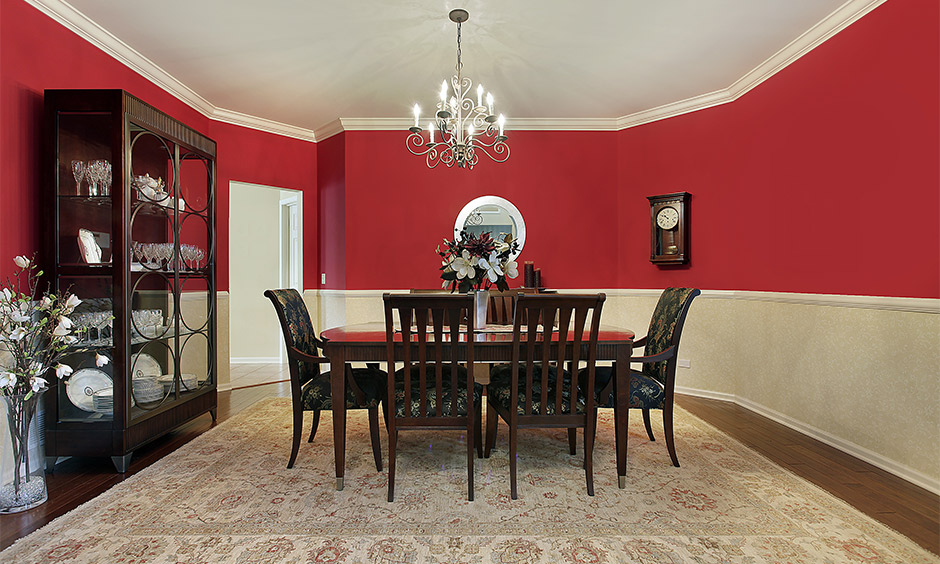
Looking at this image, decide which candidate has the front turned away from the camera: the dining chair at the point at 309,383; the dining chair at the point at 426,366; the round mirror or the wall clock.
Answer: the dining chair at the point at 426,366

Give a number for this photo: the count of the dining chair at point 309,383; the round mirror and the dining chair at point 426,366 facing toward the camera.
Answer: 1

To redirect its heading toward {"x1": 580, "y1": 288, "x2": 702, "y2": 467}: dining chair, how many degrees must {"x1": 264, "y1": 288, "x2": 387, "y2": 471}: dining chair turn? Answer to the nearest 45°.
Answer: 0° — it already faces it

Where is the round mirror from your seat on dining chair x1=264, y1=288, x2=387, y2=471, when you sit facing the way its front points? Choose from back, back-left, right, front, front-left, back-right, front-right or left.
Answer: front-left

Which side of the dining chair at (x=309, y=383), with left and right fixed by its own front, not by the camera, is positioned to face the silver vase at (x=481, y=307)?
front

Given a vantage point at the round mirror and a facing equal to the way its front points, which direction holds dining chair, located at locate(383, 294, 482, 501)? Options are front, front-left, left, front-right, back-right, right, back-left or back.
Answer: front

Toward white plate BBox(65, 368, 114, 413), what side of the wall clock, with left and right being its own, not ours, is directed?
front

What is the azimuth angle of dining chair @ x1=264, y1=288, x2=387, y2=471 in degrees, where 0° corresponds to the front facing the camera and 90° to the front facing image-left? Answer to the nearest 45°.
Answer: approximately 270°

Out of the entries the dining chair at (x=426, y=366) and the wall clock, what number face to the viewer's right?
0

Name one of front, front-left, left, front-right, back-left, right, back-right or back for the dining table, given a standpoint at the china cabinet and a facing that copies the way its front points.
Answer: front

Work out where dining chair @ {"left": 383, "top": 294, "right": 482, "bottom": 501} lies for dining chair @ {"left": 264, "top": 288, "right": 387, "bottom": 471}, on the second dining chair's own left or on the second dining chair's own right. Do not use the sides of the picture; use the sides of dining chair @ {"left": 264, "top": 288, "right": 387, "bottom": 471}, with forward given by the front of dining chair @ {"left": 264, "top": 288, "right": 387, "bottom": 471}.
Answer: on the second dining chair's own right

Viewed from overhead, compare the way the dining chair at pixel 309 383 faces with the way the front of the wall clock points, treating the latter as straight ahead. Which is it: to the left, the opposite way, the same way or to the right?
the opposite way

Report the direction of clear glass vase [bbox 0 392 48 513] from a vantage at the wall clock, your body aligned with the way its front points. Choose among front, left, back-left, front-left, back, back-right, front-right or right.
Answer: front

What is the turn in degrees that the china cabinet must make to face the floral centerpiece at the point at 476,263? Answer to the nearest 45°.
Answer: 0° — it already faces it

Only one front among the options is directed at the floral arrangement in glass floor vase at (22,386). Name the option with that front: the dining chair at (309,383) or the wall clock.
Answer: the wall clock

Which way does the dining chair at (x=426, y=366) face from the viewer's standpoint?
away from the camera

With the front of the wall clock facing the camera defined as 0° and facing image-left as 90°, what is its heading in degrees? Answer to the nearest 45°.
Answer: approximately 45°
